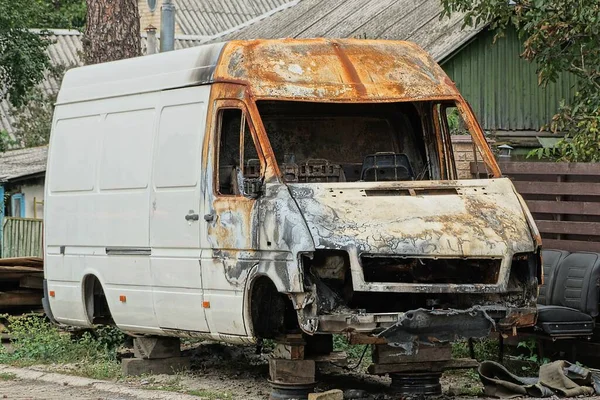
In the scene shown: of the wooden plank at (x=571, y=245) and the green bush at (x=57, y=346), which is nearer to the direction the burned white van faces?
the wooden plank

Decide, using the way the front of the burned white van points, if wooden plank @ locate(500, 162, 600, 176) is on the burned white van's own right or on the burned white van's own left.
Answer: on the burned white van's own left

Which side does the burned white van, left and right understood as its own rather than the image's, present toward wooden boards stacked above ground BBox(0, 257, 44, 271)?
back

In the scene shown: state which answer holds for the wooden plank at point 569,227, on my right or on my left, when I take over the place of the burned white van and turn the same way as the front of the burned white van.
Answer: on my left

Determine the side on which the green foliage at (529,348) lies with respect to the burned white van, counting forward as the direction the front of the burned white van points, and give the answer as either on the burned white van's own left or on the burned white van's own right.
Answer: on the burned white van's own left

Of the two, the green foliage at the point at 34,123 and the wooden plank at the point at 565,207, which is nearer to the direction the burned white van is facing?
the wooden plank

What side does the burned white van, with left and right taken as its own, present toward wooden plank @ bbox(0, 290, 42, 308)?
back

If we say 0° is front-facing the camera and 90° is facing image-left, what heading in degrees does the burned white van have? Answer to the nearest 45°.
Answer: approximately 315°

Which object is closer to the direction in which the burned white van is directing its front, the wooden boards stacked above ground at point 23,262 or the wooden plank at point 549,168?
the wooden plank

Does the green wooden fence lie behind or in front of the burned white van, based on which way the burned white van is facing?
behind
